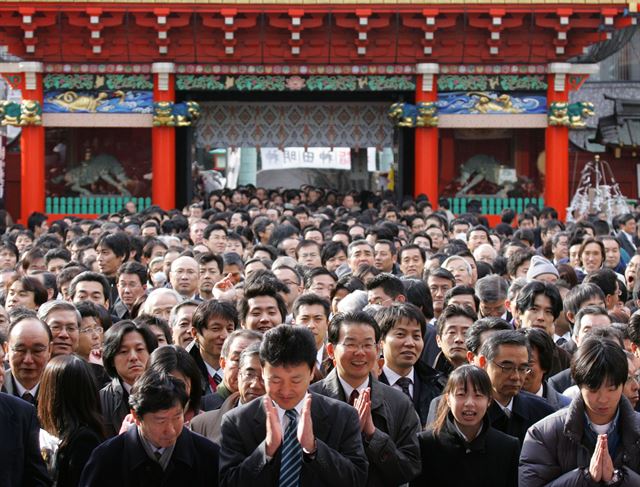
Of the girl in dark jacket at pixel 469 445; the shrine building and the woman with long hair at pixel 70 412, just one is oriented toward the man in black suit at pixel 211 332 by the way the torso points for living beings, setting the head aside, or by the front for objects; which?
the shrine building

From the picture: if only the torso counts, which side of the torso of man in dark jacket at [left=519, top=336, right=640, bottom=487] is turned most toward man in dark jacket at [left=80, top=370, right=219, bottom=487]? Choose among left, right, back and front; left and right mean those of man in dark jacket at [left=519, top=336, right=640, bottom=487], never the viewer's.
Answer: right

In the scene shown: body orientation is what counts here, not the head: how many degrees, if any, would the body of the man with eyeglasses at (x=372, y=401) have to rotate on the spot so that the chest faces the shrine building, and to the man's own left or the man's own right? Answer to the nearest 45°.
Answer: approximately 180°

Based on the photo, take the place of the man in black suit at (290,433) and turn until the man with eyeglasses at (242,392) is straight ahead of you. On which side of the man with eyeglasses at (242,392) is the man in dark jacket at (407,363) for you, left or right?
right

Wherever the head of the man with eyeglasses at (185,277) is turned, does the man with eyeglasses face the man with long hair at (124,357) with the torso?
yes

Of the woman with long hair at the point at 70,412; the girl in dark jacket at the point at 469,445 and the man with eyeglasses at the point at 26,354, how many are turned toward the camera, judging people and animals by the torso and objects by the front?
2

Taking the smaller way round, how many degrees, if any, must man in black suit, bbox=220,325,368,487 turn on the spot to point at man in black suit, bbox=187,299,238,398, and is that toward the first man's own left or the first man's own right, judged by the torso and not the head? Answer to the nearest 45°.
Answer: approximately 180°
